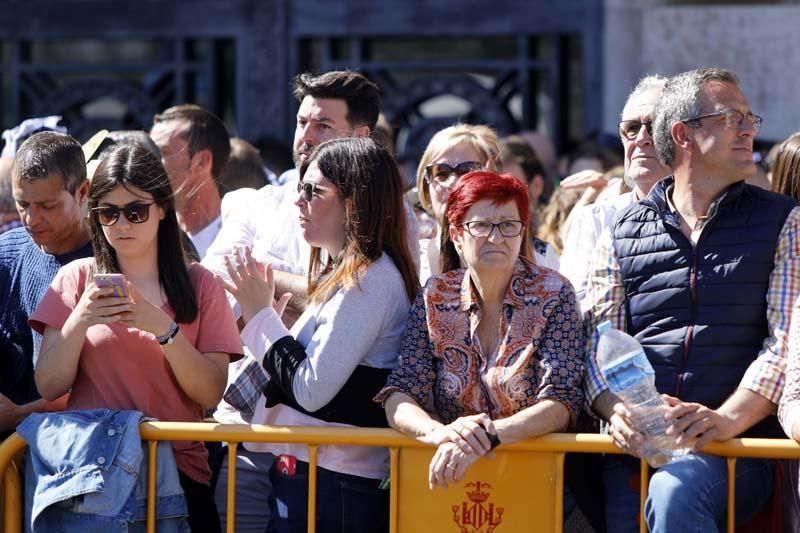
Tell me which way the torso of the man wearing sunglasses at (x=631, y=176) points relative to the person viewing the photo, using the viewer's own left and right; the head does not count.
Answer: facing the viewer

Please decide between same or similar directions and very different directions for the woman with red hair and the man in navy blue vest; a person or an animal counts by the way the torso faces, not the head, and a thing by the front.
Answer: same or similar directions

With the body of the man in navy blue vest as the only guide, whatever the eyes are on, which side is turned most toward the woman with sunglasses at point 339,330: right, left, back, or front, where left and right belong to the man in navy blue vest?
right

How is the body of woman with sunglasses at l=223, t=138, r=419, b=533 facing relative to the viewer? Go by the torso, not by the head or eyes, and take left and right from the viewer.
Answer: facing to the left of the viewer

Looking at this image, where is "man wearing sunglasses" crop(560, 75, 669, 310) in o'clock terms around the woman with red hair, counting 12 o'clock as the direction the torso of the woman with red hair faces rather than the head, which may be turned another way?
The man wearing sunglasses is roughly at 7 o'clock from the woman with red hair.

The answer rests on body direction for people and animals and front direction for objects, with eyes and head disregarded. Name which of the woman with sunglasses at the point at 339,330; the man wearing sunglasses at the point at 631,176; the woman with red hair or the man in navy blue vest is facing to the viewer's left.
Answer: the woman with sunglasses

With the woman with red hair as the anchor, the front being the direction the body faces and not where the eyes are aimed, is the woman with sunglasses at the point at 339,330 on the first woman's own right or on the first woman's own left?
on the first woman's own right

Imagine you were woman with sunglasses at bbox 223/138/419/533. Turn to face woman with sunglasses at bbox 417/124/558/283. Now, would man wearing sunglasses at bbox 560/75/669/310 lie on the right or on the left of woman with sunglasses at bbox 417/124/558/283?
right

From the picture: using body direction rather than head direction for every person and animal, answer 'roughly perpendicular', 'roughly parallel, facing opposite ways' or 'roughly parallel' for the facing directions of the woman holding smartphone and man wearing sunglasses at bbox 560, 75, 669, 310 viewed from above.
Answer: roughly parallel

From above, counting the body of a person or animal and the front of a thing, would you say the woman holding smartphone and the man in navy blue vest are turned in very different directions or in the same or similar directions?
same or similar directions

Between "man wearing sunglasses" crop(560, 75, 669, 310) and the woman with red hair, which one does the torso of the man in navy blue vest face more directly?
the woman with red hair

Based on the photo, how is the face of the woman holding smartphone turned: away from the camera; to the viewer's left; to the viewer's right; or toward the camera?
toward the camera

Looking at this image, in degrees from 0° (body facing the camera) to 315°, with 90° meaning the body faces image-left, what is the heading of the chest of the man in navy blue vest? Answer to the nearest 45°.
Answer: approximately 0°

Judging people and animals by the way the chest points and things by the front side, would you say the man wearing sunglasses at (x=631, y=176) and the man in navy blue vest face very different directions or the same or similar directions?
same or similar directions

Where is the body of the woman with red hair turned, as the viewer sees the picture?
toward the camera

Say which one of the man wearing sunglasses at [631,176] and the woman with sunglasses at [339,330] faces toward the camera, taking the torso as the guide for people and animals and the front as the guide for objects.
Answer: the man wearing sunglasses

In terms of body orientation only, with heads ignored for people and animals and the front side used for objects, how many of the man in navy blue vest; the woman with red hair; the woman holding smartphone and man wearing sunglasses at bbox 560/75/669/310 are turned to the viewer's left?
0
